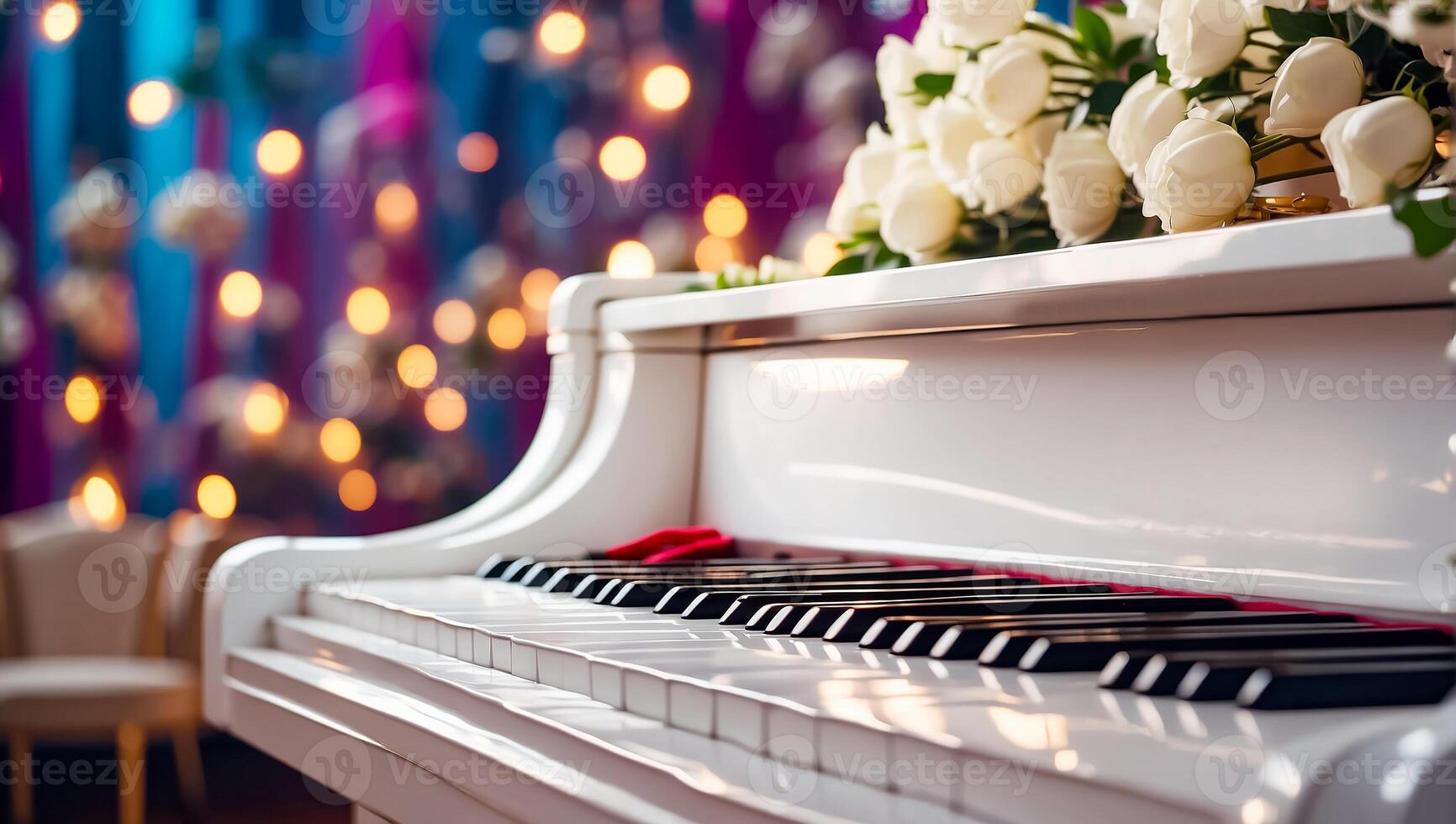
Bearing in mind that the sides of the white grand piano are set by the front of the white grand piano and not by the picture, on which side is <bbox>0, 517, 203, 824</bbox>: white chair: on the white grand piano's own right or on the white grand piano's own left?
on the white grand piano's own right

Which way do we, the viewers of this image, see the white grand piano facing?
facing the viewer and to the left of the viewer
